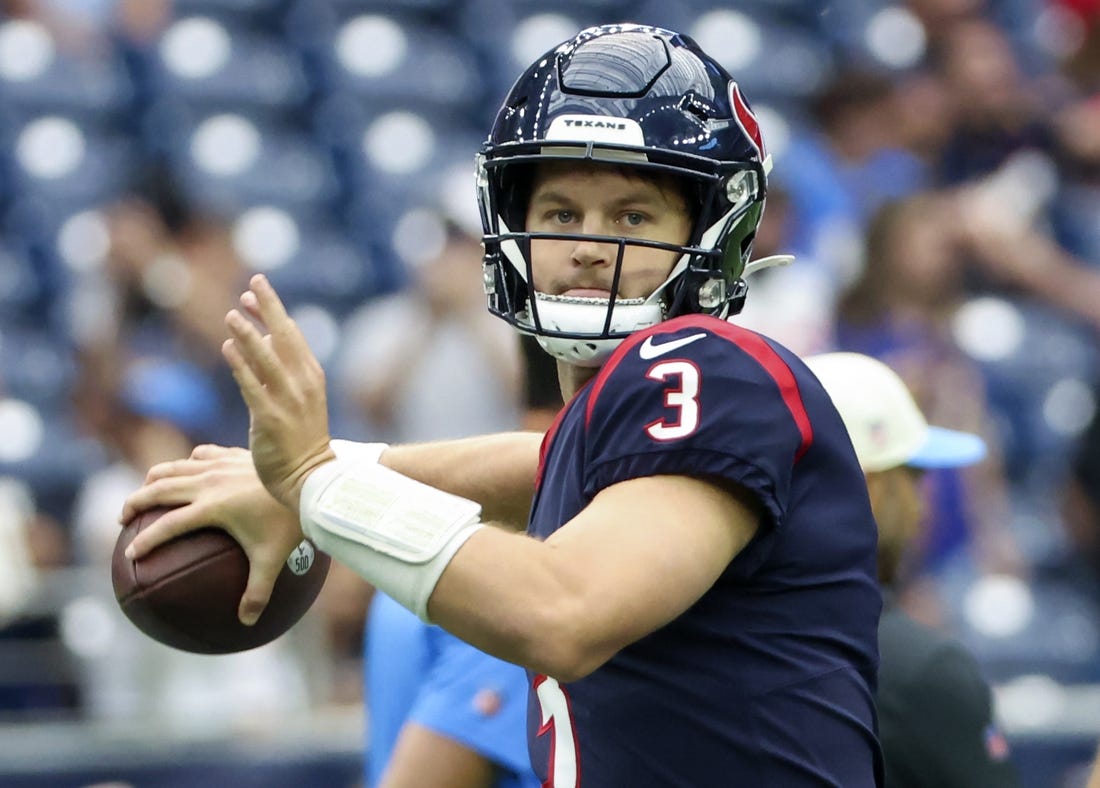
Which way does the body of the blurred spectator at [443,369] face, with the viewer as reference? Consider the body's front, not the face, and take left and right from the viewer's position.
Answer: facing the viewer

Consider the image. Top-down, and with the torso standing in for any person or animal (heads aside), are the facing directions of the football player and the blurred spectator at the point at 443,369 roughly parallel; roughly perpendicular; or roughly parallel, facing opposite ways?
roughly perpendicular

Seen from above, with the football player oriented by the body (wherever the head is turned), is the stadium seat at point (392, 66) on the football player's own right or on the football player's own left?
on the football player's own right

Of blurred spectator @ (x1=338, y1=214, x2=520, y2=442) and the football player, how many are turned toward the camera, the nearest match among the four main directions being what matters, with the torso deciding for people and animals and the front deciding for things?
1

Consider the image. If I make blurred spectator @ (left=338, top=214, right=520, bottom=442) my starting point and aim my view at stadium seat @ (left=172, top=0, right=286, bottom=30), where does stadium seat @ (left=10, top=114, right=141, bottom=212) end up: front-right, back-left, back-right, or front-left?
front-left

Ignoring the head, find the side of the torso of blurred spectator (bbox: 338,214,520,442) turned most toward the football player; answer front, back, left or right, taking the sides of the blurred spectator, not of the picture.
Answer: front

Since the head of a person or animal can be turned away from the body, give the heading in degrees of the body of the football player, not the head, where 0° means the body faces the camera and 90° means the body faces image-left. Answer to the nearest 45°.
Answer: approximately 90°

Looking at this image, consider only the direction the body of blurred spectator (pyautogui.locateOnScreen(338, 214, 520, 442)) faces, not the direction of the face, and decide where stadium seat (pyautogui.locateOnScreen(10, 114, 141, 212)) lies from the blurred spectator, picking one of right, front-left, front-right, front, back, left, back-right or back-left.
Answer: back-right

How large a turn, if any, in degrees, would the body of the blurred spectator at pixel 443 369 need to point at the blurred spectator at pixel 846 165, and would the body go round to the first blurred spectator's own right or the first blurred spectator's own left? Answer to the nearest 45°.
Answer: approximately 135° to the first blurred spectator's own left

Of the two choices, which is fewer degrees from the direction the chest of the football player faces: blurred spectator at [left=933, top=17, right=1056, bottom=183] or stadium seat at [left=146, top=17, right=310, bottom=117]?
the stadium seat
